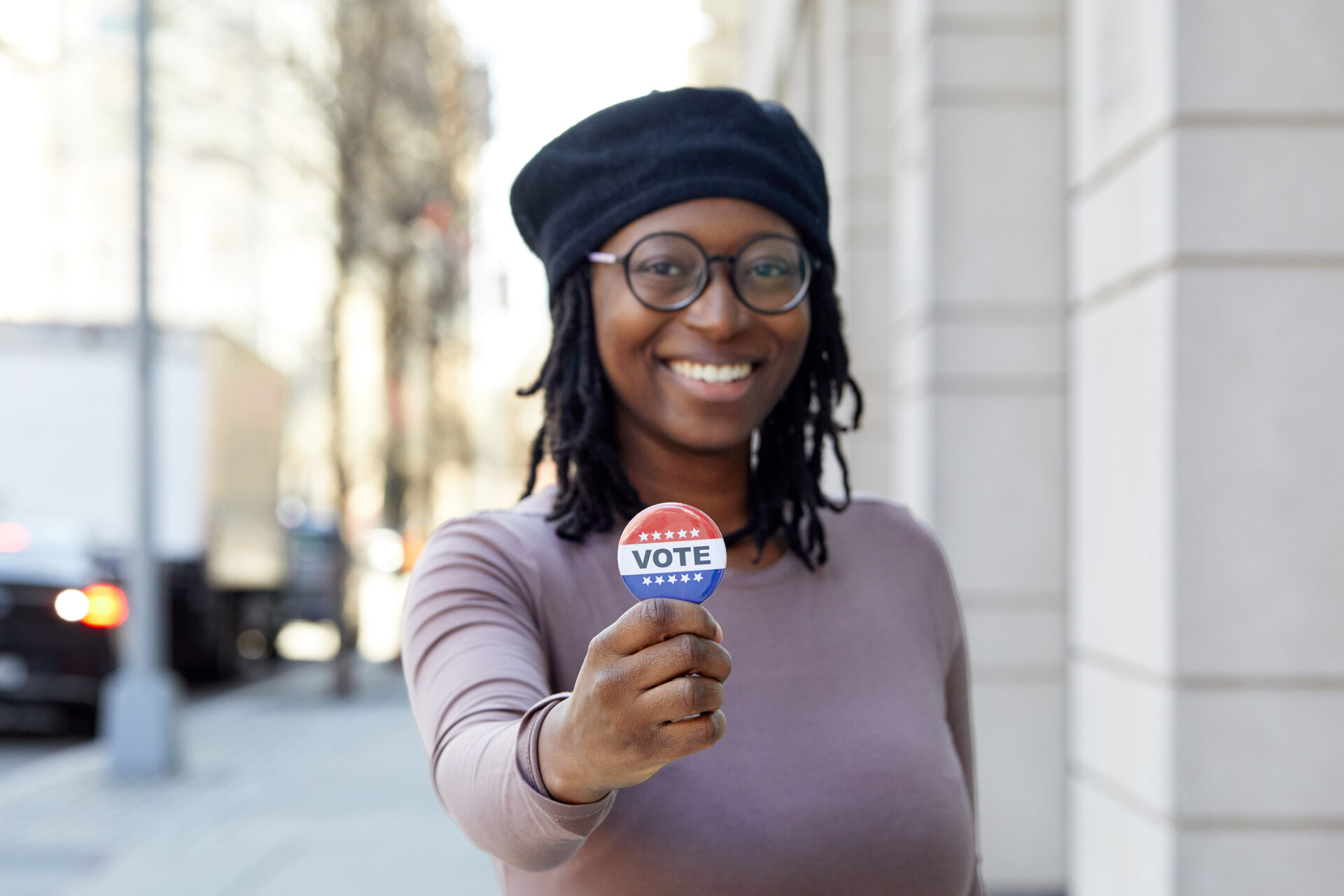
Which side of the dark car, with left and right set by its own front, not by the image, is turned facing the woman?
back

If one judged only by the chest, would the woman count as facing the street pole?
no

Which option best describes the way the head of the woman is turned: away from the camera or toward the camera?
toward the camera

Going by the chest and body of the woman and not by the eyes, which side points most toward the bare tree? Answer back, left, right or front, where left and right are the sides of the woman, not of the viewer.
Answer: back

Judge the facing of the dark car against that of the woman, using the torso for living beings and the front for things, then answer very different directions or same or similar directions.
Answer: very different directions

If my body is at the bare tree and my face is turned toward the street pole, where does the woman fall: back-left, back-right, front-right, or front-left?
front-left

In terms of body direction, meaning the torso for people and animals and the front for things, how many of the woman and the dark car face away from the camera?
1

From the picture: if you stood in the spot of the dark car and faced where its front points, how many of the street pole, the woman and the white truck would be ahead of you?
1

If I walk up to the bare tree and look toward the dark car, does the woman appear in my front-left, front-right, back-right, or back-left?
front-left

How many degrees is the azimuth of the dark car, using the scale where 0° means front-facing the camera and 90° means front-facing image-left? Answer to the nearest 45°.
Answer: approximately 180°

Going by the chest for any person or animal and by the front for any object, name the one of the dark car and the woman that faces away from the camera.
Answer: the dark car

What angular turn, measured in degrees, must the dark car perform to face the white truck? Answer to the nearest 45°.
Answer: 0° — it already faces it

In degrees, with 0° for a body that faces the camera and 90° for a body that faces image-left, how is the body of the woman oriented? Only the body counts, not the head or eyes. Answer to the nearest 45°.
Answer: approximately 0°

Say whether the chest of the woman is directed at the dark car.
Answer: no

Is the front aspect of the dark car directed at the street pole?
no
